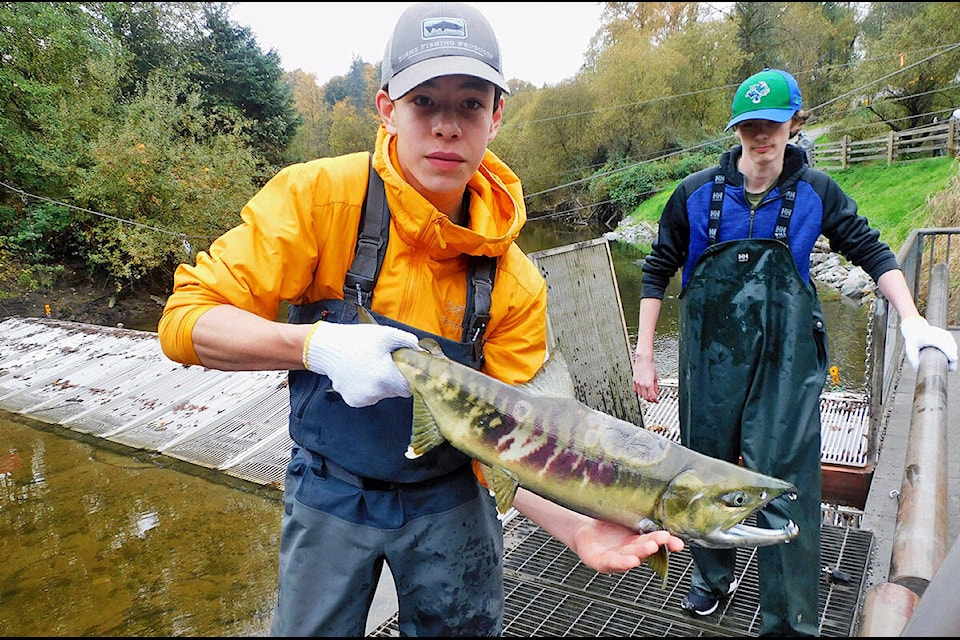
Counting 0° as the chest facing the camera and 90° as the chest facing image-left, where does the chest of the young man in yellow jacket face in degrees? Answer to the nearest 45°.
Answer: approximately 0°

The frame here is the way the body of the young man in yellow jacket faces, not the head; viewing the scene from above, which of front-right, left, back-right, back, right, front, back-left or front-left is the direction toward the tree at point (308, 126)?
back

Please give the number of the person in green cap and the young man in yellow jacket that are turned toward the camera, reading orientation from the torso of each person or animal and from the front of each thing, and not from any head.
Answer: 2

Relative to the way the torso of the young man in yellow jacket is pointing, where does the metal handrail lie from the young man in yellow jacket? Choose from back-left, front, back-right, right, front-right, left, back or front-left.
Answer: back-left

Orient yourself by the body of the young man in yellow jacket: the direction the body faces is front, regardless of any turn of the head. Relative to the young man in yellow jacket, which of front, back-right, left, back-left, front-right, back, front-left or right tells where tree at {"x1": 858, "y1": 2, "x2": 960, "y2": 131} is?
back-left

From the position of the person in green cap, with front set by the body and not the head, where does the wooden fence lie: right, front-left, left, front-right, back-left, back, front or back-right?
back

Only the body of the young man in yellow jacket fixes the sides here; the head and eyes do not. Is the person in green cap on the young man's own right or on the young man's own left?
on the young man's own left

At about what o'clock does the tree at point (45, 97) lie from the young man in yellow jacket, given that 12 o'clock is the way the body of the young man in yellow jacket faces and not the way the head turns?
The tree is roughly at 5 o'clock from the young man in yellow jacket.

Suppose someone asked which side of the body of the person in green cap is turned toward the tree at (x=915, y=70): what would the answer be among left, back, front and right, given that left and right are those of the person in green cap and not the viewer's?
back

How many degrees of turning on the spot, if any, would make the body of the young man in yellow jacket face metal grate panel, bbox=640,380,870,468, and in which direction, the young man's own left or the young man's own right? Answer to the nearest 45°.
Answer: approximately 135° to the young man's own left
